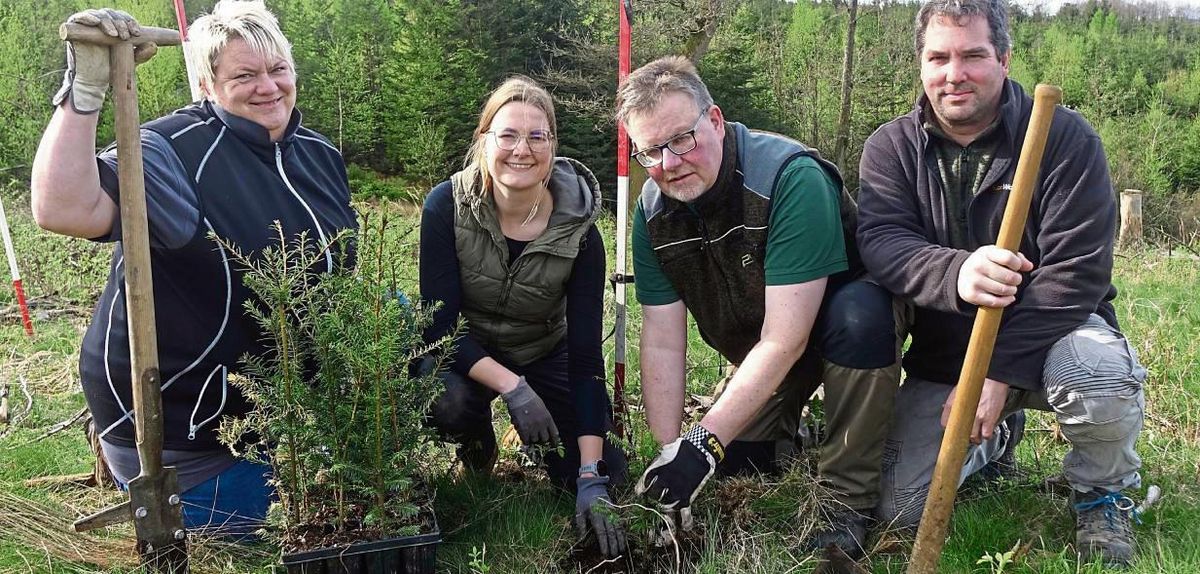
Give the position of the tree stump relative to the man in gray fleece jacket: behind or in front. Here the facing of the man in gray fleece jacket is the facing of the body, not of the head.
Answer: behind

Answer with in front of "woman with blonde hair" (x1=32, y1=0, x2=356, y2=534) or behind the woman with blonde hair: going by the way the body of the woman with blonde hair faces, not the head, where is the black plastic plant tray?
in front

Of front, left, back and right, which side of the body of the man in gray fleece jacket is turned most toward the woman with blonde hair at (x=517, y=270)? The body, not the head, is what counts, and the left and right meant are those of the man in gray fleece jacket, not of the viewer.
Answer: right

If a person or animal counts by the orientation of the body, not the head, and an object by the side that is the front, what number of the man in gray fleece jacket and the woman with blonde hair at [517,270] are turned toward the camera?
2

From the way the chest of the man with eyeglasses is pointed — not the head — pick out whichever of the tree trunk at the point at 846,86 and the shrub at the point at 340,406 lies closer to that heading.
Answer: the shrub

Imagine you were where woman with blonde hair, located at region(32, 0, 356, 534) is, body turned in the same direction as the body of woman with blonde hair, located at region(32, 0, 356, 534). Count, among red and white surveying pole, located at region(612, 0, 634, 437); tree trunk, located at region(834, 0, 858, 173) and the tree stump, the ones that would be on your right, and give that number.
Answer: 0

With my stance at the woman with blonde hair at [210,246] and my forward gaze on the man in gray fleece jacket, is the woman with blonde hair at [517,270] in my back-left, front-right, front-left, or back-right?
front-left

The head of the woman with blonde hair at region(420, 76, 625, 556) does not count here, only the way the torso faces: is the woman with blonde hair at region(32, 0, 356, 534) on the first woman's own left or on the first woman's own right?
on the first woman's own right

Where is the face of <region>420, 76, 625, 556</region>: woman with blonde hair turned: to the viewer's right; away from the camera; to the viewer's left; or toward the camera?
toward the camera

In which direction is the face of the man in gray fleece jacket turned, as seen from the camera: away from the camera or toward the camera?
toward the camera

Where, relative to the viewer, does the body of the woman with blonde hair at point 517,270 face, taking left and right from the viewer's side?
facing the viewer

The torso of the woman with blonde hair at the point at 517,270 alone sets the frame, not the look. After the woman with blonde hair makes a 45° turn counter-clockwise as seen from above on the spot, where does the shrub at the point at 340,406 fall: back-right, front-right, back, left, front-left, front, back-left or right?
right
